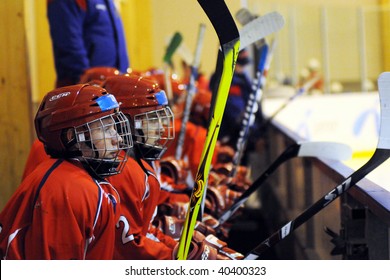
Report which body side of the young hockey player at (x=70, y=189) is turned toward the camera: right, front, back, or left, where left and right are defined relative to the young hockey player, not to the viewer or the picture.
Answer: right

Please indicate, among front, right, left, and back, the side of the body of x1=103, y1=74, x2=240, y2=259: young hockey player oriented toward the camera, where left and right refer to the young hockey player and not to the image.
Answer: right

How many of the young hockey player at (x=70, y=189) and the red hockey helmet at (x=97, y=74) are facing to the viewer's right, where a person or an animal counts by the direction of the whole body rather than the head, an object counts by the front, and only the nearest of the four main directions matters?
2

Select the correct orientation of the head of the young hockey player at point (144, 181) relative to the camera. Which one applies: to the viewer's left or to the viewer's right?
to the viewer's right

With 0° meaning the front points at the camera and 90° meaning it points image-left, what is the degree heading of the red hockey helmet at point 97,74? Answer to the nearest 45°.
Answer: approximately 270°

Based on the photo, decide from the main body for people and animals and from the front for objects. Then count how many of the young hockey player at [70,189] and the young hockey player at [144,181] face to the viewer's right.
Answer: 2

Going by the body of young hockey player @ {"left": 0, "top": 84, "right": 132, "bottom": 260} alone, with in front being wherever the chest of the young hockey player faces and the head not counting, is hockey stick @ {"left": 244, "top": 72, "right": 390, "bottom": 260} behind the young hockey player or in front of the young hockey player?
in front

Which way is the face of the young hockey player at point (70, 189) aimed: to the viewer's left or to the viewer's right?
to the viewer's right
